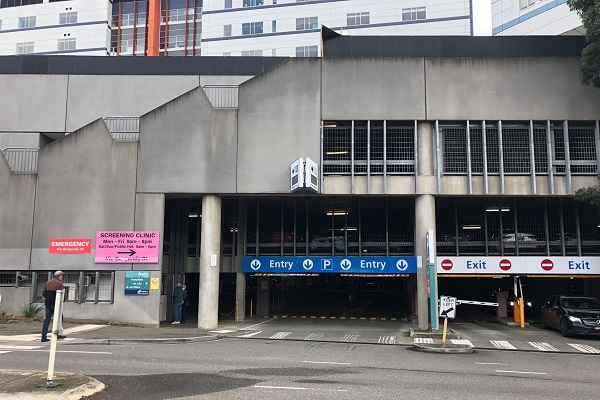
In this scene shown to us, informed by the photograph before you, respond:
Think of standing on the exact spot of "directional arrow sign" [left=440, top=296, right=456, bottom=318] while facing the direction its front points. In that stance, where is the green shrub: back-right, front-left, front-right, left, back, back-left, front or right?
right

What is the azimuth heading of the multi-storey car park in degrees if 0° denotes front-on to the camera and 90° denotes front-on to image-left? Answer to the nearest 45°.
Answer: approximately 0°

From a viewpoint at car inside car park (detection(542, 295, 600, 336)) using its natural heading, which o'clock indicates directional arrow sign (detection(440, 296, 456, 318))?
The directional arrow sign is roughly at 3 o'clock from the car inside car park.

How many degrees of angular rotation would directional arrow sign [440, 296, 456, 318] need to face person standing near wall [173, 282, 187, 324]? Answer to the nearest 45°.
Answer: approximately 90° to its right

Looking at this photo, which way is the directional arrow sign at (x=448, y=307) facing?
toward the camera

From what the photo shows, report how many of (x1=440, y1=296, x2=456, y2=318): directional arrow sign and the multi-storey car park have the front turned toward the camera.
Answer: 2

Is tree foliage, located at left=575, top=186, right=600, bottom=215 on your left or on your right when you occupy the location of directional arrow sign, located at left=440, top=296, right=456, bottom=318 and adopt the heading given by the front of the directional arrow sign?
on your left
